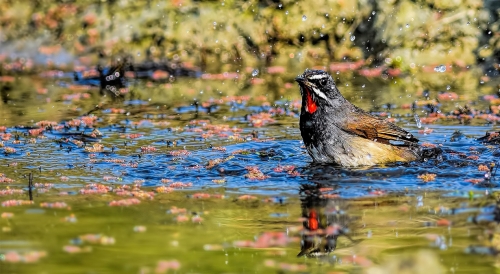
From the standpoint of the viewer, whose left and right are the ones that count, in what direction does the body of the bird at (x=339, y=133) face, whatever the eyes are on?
facing to the left of the viewer
